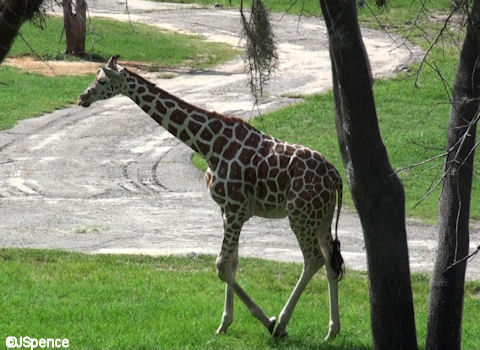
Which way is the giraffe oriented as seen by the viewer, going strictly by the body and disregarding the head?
to the viewer's left

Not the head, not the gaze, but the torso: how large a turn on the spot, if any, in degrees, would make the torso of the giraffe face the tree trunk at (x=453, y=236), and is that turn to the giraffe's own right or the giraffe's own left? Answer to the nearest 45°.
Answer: approximately 135° to the giraffe's own left

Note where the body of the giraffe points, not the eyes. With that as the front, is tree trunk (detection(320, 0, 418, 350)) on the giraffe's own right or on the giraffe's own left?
on the giraffe's own left
